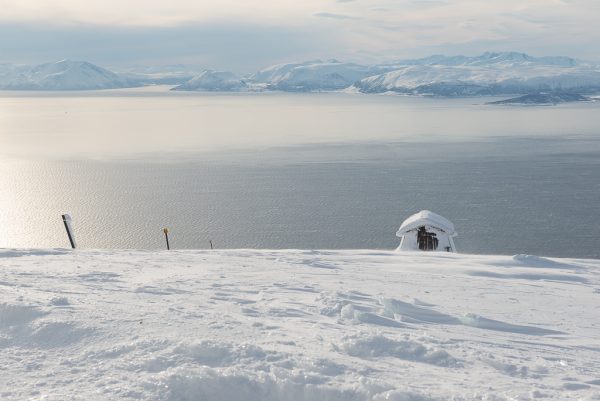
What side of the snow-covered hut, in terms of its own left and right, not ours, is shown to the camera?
front
